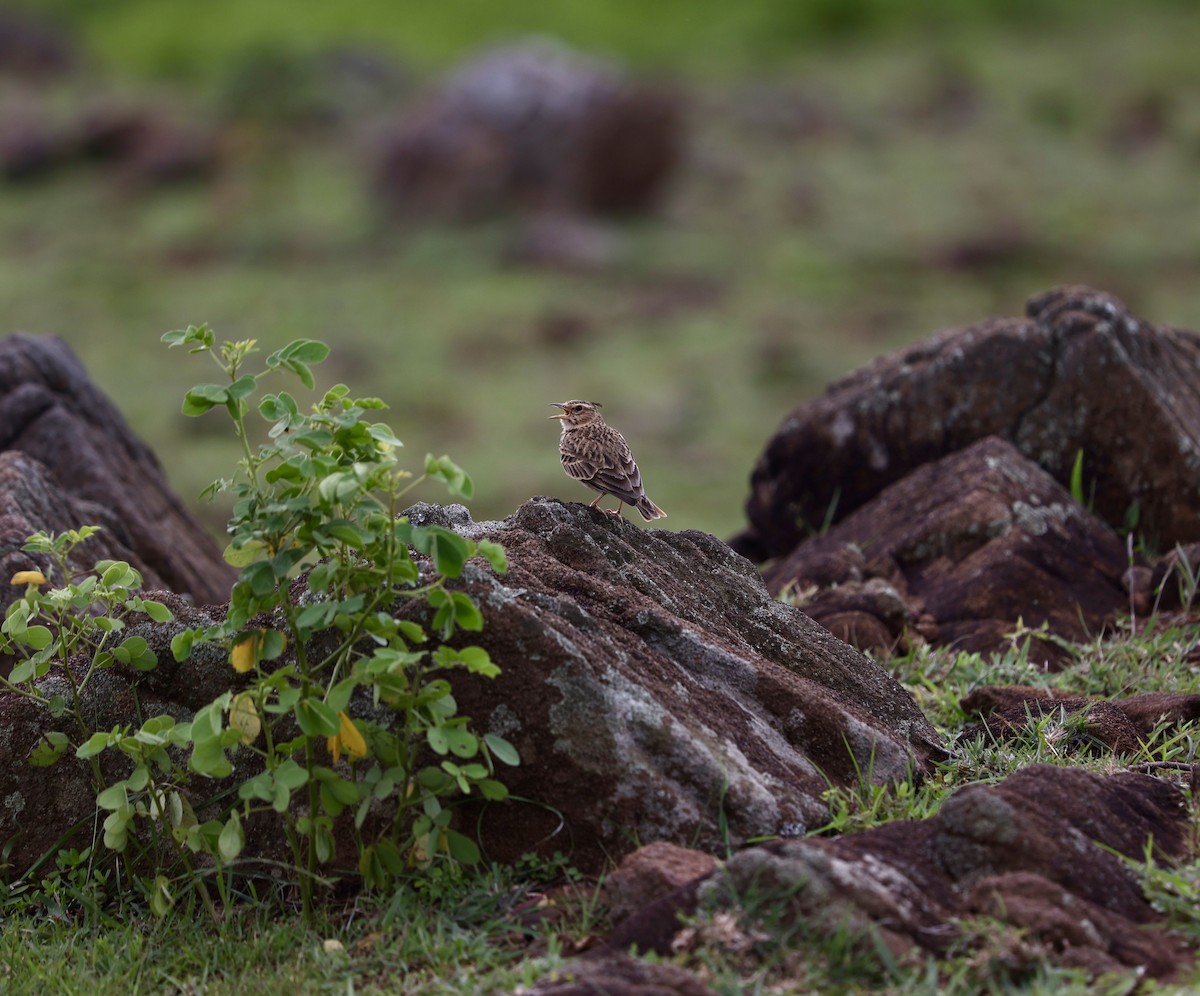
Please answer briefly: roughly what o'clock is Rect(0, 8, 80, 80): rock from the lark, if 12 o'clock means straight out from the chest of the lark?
The rock is roughly at 1 o'clock from the lark.

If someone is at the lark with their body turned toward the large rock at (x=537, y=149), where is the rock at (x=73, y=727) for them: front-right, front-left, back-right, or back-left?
back-left

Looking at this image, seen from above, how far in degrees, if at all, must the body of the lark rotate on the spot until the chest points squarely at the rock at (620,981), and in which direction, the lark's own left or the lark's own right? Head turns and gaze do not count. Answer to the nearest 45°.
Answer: approximately 135° to the lark's own left

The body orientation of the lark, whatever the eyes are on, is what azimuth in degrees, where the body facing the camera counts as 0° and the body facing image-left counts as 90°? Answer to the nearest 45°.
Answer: approximately 135°

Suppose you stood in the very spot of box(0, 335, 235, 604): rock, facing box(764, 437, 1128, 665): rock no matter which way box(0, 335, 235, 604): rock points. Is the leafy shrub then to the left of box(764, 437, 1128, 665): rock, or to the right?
right

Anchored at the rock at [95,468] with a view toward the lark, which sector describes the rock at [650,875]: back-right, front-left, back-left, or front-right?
front-right

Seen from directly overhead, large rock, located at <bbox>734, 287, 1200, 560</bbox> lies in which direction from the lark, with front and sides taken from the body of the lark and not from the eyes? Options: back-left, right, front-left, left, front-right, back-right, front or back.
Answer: right

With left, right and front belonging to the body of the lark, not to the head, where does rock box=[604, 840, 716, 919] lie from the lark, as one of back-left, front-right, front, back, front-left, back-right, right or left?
back-left

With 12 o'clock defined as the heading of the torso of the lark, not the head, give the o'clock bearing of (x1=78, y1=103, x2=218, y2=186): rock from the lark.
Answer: The rock is roughly at 1 o'clock from the lark.

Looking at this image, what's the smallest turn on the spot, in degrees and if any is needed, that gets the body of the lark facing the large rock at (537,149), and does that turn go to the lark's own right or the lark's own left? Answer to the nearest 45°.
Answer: approximately 45° to the lark's own right

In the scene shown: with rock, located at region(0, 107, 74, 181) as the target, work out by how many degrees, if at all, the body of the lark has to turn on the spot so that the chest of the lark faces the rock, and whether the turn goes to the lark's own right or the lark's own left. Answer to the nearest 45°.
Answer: approximately 45° to the lark's own right
